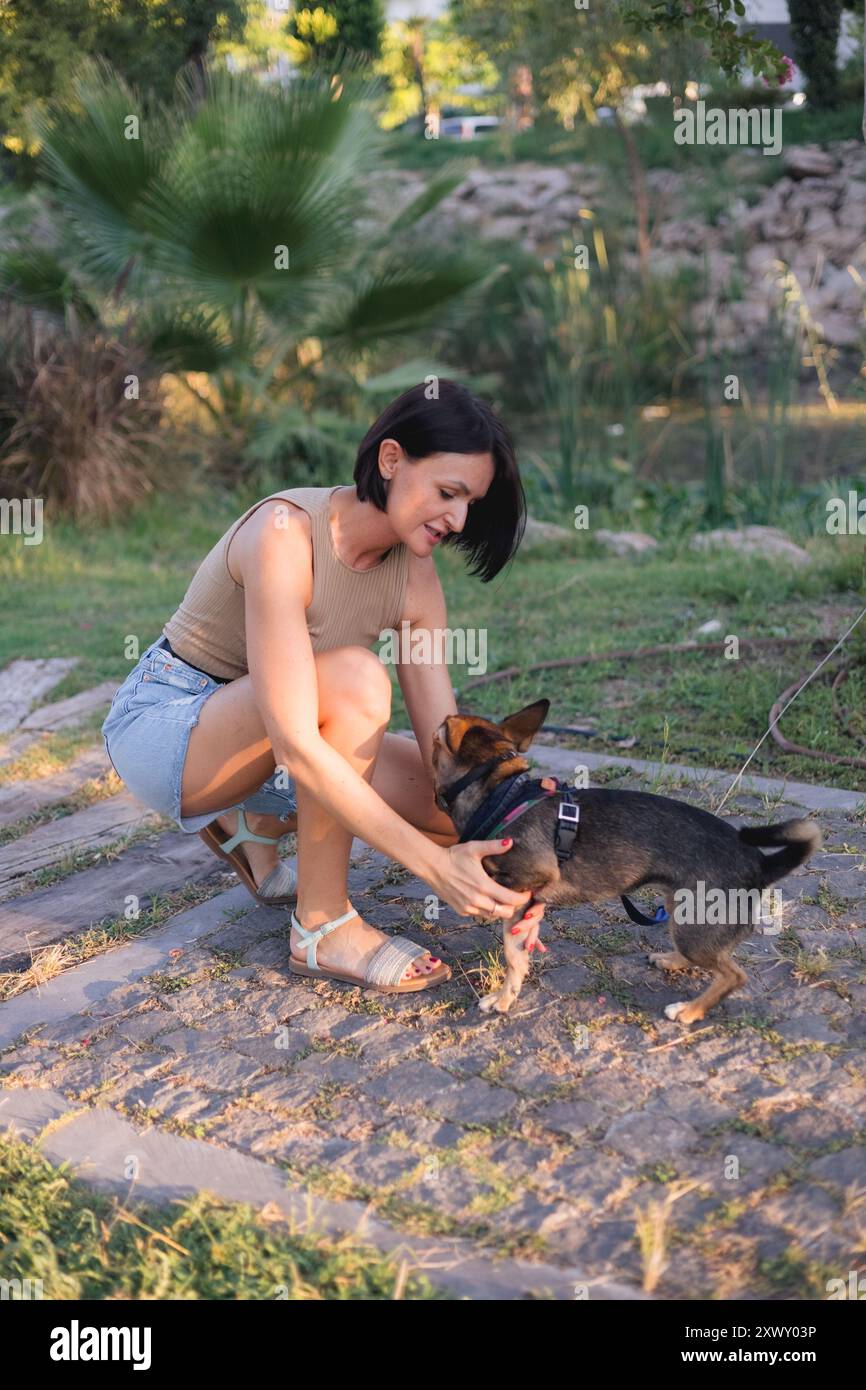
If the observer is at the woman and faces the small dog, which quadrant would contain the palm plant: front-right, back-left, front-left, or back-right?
back-left

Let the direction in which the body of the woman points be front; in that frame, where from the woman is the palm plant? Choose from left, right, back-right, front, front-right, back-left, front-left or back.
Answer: back-left

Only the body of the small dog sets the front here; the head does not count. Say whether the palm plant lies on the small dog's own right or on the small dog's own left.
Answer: on the small dog's own right

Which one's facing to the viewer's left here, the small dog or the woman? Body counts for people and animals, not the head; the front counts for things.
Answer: the small dog

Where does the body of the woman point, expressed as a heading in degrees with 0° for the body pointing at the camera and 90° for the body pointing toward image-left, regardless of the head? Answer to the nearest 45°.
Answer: approximately 315°

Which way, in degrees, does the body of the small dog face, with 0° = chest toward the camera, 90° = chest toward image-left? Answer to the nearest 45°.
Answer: approximately 90°

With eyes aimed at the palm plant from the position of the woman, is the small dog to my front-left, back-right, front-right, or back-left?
back-right
